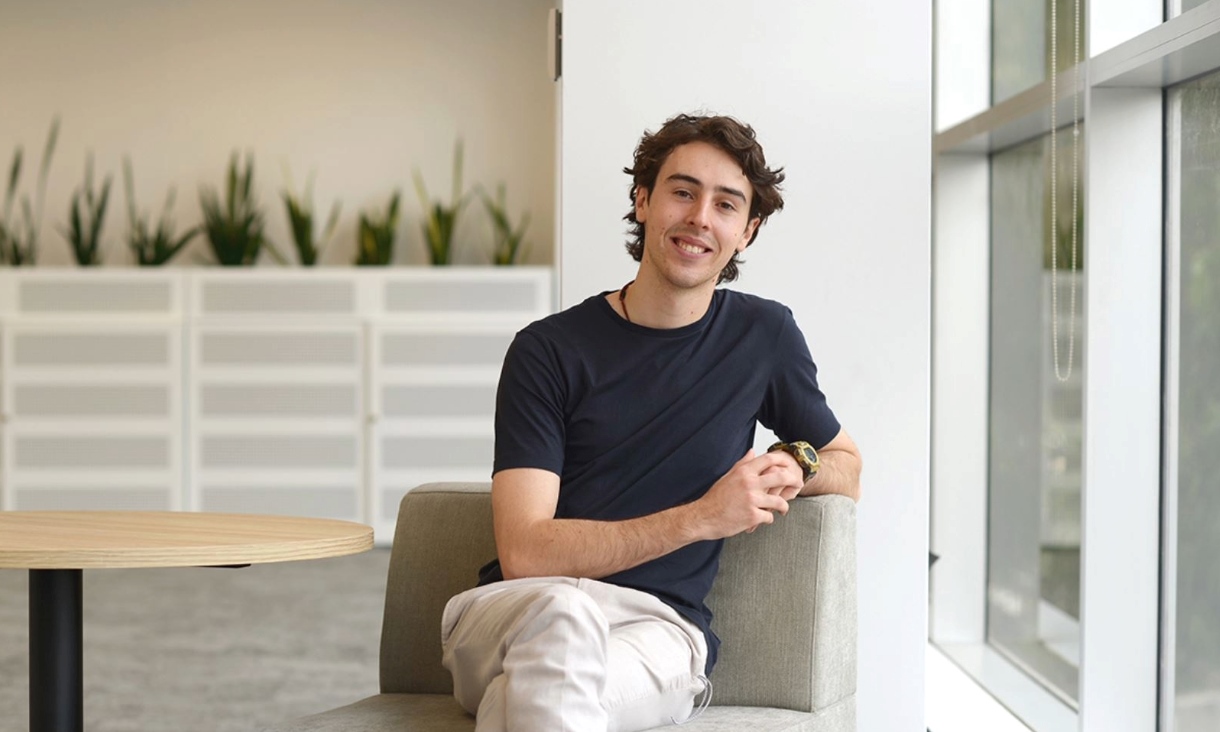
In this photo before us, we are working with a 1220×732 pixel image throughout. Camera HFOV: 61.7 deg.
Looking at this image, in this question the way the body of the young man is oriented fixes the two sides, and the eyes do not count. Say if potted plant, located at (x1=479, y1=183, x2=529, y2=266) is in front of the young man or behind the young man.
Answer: behind

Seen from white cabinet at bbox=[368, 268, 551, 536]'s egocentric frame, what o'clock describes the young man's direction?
The young man is roughly at 12 o'clock from the white cabinet.

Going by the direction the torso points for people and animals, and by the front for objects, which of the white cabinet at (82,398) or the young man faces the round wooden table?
the white cabinet

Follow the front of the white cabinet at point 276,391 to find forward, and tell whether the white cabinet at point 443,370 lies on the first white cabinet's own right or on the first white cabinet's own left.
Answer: on the first white cabinet's own left

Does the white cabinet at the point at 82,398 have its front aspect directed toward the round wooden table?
yes

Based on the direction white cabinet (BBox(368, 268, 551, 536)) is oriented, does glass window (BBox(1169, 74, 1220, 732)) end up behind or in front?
in front

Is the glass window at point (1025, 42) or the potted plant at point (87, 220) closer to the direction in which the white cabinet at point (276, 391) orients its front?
the glass window

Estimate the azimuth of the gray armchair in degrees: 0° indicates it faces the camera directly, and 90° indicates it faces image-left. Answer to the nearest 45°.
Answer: approximately 45°
